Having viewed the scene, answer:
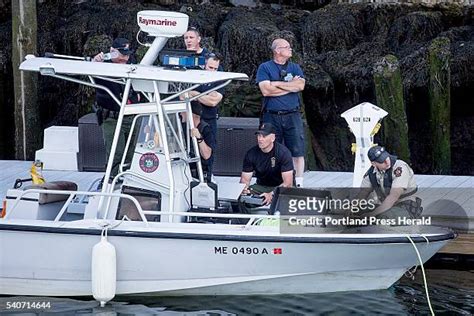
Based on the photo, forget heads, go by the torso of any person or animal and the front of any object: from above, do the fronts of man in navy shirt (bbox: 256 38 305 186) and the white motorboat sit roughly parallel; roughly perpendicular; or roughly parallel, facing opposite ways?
roughly perpendicular

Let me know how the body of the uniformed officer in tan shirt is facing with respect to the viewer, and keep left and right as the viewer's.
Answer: facing the viewer and to the left of the viewer

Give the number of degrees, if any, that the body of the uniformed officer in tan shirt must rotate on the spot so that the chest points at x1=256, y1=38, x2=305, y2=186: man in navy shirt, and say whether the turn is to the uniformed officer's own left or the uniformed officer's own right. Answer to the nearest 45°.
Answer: approximately 90° to the uniformed officer's own right

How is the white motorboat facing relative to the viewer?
to the viewer's right

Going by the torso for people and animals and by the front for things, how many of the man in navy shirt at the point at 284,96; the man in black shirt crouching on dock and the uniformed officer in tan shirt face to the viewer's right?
0

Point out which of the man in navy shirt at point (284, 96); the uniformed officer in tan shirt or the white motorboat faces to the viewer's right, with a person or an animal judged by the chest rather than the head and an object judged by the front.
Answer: the white motorboat

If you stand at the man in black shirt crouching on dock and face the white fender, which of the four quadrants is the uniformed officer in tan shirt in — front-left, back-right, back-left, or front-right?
back-left

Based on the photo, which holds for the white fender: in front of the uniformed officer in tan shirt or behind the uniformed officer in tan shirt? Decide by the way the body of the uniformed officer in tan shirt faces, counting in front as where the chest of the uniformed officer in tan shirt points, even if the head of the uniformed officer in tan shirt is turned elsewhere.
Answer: in front

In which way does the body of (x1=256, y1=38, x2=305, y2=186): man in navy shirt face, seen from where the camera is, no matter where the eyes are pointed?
toward the camera

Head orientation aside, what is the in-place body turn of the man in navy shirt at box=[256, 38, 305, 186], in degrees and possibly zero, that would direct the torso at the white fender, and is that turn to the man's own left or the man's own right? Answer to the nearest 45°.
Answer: approximately 45° to the man's own right

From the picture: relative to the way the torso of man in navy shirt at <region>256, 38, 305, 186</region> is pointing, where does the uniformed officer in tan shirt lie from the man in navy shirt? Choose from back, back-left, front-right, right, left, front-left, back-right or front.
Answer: front-left
